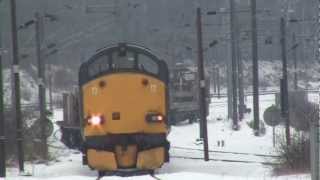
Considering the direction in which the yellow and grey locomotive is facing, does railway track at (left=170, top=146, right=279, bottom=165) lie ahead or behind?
behind

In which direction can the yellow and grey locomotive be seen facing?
toward the camera

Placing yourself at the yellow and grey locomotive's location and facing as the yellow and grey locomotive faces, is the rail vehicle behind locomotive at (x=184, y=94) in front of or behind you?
behind

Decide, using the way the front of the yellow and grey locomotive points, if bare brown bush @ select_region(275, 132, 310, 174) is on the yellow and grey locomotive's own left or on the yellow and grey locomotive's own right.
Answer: on the yellow and grey locomotive's own left
